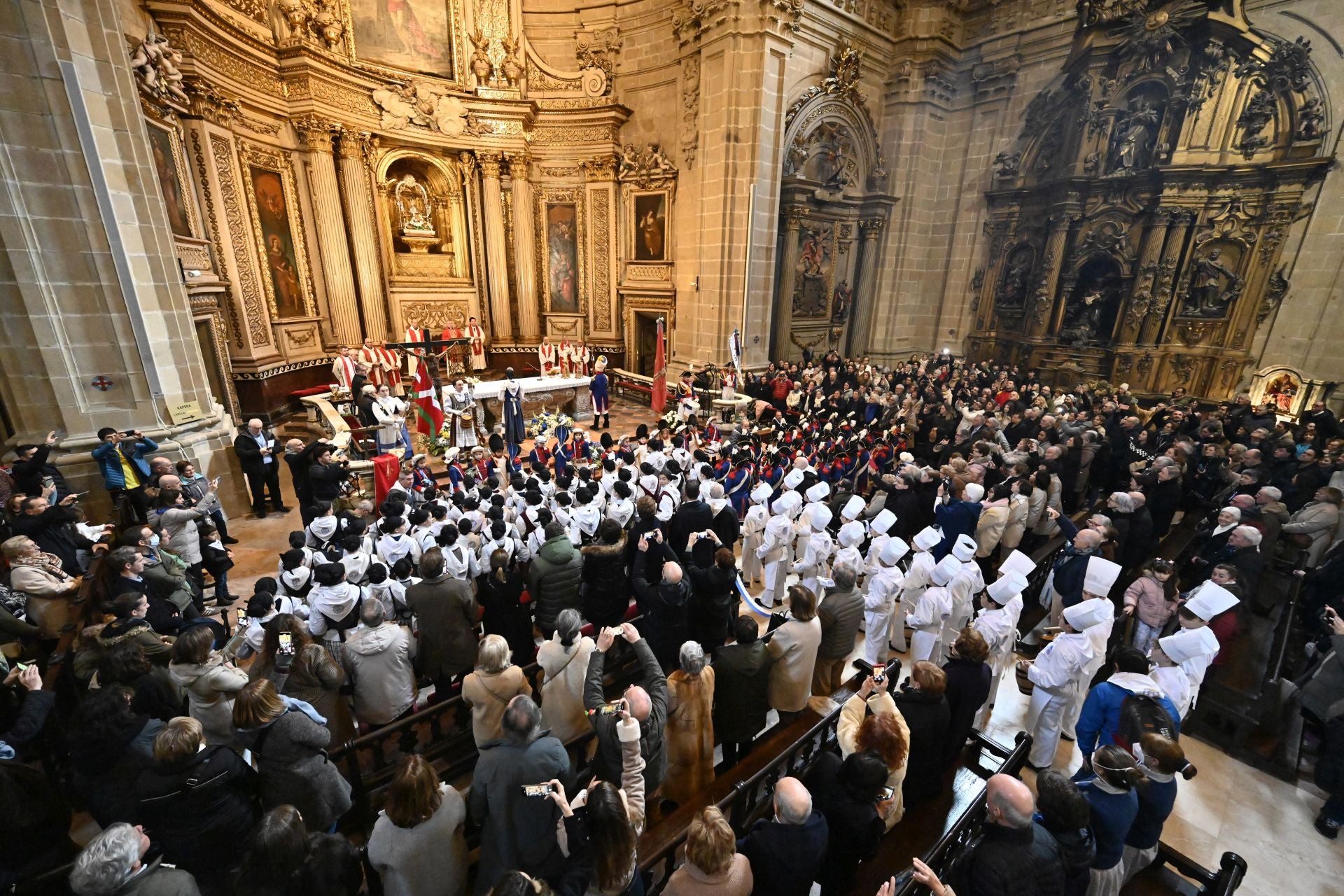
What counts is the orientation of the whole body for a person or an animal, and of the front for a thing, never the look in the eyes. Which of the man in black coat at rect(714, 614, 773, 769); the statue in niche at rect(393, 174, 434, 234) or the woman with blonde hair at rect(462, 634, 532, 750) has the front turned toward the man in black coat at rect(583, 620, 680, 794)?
the statue in niche

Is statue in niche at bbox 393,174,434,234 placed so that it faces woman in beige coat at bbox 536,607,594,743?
yes

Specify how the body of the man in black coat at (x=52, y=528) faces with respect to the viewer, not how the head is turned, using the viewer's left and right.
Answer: facing to the right of the viewer

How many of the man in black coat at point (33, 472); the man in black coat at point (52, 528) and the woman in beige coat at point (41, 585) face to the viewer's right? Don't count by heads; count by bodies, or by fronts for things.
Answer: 3

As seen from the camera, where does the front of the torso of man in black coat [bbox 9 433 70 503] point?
to the viewer's right

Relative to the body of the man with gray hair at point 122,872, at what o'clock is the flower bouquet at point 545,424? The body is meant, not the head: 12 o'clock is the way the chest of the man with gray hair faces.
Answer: The flower bouquet is roughly at 12 o'clock from the man with gray hair.

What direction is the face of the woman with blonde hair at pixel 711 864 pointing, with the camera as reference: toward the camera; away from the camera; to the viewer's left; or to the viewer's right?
away from the camera

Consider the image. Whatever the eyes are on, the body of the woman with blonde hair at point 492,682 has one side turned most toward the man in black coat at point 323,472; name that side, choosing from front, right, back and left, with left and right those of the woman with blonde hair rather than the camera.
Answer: front

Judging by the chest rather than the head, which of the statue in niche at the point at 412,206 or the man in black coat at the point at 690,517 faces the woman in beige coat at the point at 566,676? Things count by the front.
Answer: the statue in niche

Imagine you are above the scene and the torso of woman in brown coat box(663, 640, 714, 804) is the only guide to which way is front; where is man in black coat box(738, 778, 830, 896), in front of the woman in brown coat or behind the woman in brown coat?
behind

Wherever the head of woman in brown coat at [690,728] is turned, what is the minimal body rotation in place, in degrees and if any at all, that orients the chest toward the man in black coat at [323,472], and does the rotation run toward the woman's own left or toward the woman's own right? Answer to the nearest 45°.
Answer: approximately 45° to the woman's own left

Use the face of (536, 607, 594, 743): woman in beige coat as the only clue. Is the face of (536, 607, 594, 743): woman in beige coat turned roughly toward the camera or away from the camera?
away from the camera

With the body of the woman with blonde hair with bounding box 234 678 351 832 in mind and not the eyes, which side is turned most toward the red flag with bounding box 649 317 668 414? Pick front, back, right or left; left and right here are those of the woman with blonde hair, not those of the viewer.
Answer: front

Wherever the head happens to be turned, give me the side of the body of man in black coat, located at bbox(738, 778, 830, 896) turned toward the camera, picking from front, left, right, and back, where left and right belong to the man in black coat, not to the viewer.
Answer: back

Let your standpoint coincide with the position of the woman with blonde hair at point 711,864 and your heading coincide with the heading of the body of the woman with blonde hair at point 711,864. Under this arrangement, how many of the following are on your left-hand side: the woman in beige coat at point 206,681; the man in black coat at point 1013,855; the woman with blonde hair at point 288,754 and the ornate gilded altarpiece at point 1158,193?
2

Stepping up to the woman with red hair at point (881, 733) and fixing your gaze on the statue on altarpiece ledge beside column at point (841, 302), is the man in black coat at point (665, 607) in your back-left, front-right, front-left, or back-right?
front-left

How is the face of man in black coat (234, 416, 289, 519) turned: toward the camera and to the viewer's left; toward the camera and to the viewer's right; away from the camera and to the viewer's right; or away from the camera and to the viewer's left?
toward the camera and to the viewer's right

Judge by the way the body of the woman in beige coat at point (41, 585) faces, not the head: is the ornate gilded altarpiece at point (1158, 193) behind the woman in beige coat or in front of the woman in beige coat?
in front

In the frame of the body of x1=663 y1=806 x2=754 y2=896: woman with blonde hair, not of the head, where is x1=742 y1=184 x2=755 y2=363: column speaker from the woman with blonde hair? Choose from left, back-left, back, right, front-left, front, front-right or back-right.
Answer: front
